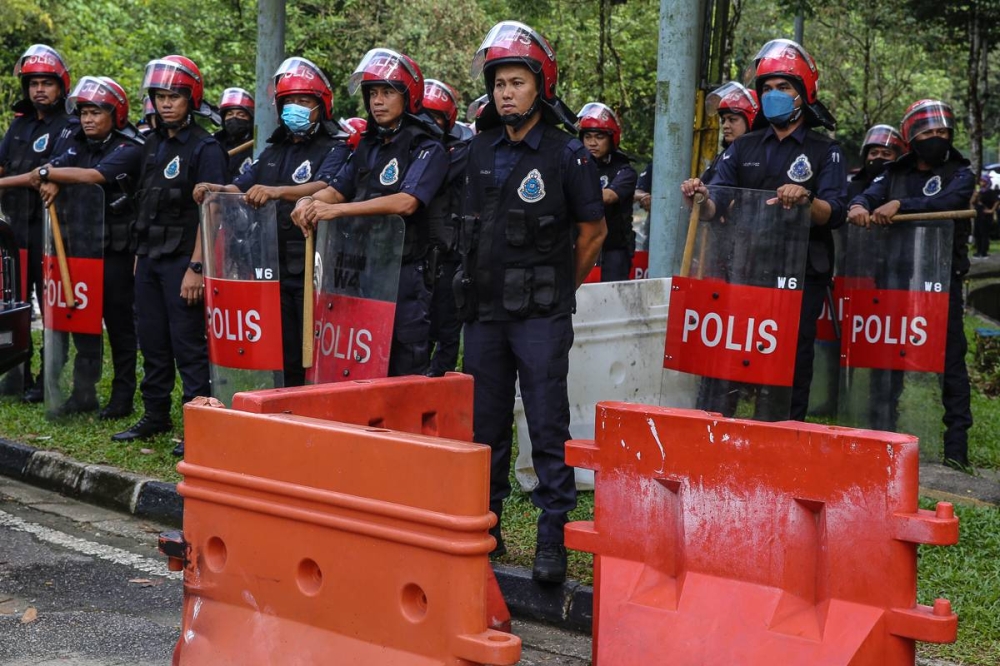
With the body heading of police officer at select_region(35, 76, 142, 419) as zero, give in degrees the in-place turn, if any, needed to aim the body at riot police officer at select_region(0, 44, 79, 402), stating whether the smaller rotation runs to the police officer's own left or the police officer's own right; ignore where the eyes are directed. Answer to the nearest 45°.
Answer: approximately 90° to the police officer's own right

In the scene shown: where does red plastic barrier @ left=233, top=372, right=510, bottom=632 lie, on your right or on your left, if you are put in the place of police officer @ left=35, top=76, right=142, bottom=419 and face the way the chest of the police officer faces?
on your left

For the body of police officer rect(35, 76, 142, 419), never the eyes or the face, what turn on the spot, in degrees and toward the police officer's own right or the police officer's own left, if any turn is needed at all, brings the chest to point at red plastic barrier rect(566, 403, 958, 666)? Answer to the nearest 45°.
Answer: approximately 45° to the police officer's own left

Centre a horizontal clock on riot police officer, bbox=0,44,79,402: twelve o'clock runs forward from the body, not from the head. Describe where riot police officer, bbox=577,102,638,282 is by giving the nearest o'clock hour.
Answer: riot police officer, bbox=577,102,638,282 is roughly at 8 o'clock from riot police officer, bbox=0,44,79,402.

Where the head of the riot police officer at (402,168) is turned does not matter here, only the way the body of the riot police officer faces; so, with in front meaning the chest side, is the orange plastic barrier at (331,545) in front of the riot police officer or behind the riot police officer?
in front

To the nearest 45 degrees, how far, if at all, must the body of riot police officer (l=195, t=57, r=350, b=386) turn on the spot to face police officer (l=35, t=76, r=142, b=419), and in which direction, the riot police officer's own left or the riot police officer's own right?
approximately 90° to the riot police officer's own right

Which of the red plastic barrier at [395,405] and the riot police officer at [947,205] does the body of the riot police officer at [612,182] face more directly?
the red plastic barrier

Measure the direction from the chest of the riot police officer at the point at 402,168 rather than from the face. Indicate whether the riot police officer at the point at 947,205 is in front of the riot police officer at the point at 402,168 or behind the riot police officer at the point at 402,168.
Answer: behind

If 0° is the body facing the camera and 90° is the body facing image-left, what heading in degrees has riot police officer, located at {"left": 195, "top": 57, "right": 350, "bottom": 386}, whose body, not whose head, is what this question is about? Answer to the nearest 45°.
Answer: approximately 45°
